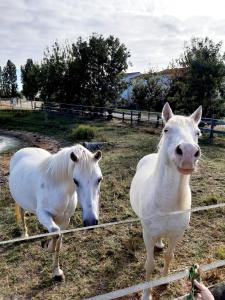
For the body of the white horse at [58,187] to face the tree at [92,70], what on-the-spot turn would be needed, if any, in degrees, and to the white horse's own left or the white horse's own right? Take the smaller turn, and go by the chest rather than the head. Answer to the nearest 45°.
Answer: approximately 135° to the white horse's own left

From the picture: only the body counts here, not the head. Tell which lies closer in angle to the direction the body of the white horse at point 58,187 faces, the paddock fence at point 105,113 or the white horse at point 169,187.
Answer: the white horse

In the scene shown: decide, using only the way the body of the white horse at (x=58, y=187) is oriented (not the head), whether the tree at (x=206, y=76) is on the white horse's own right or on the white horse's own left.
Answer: on the white horse's own left

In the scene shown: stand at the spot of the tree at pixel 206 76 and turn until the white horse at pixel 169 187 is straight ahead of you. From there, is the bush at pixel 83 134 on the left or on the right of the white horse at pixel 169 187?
right

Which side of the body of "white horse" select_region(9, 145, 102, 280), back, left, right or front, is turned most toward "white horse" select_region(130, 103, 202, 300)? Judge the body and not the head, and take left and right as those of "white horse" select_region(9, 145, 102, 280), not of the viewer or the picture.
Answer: front

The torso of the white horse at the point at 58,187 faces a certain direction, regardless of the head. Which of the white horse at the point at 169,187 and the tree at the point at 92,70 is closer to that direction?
the white horse

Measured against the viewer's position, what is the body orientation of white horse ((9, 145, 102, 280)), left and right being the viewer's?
facing the viewer and to the right of the viewer

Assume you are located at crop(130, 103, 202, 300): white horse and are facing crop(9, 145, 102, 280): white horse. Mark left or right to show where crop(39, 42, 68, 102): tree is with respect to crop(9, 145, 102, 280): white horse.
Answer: right

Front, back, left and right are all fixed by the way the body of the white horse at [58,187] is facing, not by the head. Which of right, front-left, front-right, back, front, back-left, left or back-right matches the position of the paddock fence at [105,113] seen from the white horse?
back-left

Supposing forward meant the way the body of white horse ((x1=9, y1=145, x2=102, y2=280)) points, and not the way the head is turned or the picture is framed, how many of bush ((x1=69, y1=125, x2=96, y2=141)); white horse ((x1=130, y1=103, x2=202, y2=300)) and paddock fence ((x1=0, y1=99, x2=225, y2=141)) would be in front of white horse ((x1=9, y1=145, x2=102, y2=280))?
1

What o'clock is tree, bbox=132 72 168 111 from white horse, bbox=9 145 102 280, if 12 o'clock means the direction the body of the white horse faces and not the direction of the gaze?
The tree is roughly at 8 o'clock from the white horse.

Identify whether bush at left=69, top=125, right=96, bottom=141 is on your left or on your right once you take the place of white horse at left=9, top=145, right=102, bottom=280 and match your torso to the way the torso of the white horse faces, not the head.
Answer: on your left
